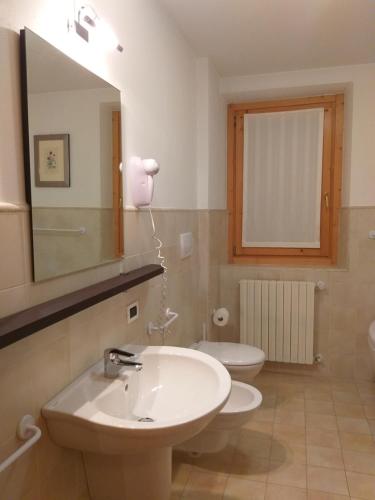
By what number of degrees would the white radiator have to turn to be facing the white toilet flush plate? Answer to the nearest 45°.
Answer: approximately 45° to its right

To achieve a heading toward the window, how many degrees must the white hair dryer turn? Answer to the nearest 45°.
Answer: approximately 90° to its left

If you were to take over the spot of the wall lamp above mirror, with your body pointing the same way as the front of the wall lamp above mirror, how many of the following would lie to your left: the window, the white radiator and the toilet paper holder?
3

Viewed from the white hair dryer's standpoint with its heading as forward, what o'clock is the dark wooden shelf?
The dark wooden shelf is roughly at 2 o'clock from the white hair dryer.

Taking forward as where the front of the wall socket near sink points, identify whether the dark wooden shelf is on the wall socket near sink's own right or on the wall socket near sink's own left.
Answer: on the wall socket near sink's own right

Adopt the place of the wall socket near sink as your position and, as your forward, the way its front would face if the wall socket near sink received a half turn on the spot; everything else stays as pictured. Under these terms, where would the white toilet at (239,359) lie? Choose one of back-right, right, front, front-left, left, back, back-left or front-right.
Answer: right

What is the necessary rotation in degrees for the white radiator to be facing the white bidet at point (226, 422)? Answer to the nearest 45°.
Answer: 0° — it already faces it

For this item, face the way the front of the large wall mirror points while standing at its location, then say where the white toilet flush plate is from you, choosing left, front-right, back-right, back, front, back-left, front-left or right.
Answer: left

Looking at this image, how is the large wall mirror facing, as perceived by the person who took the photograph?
facing the viewer and to the right of the viewer

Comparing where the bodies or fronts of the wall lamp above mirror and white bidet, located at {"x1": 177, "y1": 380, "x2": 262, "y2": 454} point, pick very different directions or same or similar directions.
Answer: same or similar directions
